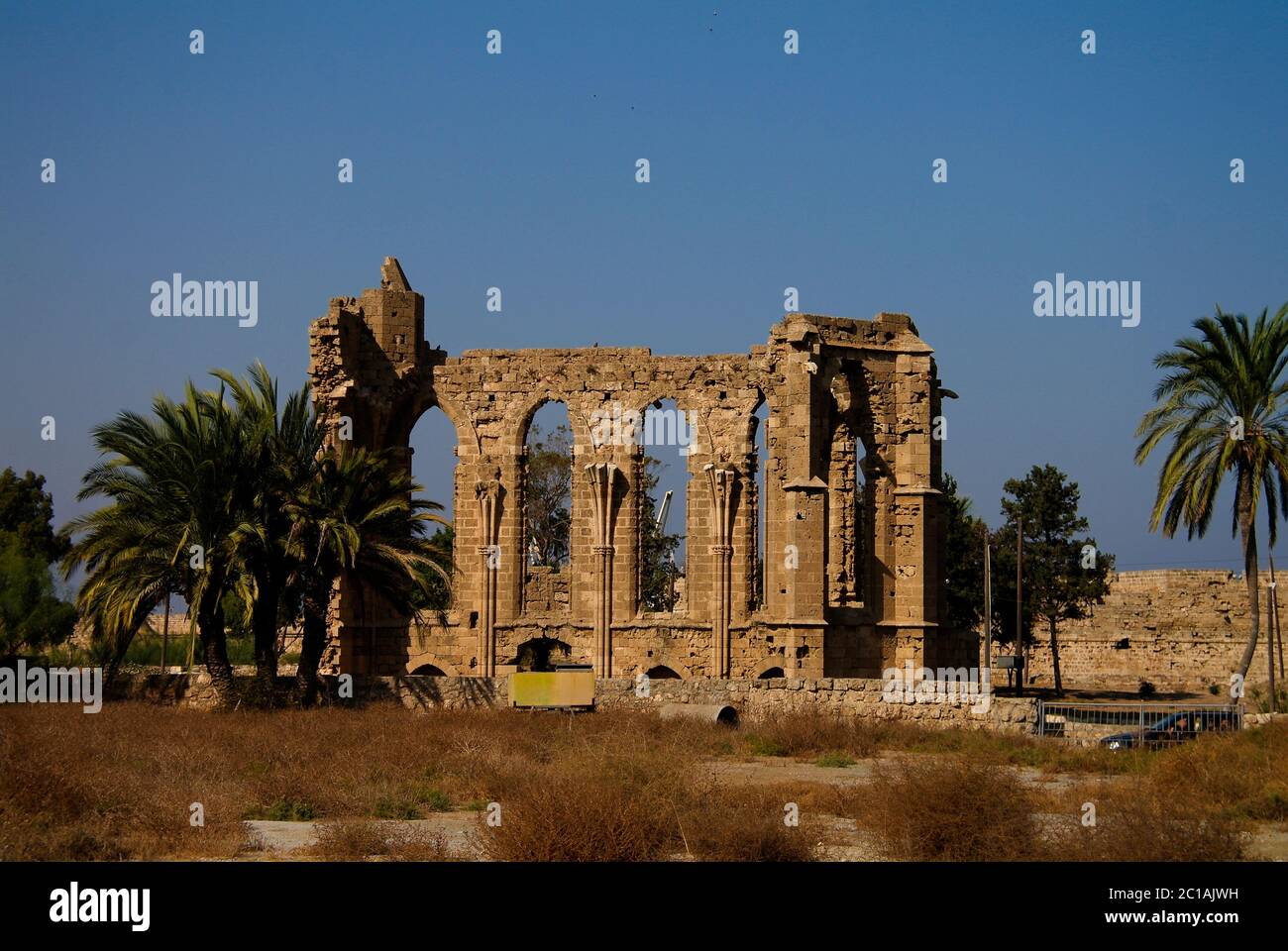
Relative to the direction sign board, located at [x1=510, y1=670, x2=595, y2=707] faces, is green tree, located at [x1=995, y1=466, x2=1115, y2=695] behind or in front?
behind

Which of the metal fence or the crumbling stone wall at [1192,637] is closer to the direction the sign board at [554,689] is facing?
the metal fence

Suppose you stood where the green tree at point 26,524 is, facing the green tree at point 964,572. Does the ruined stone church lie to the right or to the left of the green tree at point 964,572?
right

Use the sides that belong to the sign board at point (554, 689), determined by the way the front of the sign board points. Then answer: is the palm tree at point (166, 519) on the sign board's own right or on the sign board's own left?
on the sign board's own right

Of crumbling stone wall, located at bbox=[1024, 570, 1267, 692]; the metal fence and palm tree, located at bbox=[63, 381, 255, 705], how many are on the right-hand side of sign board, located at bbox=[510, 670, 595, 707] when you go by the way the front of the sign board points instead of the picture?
1

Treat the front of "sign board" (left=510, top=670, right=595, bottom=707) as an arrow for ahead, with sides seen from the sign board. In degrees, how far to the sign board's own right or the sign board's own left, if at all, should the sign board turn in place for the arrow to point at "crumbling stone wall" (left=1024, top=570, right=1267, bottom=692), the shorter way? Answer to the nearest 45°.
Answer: approximately 135° to the sign board's own left

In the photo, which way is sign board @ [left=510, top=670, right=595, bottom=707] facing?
toward the camera

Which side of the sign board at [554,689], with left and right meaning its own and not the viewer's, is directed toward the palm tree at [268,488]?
right

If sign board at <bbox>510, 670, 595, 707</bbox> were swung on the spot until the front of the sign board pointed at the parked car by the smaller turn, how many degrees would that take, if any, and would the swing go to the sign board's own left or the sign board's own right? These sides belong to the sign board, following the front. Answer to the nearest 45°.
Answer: approximately 45° to the sign board's own left

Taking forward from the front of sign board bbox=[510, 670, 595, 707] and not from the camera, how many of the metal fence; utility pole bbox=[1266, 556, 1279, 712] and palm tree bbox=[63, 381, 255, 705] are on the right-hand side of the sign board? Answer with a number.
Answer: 1
